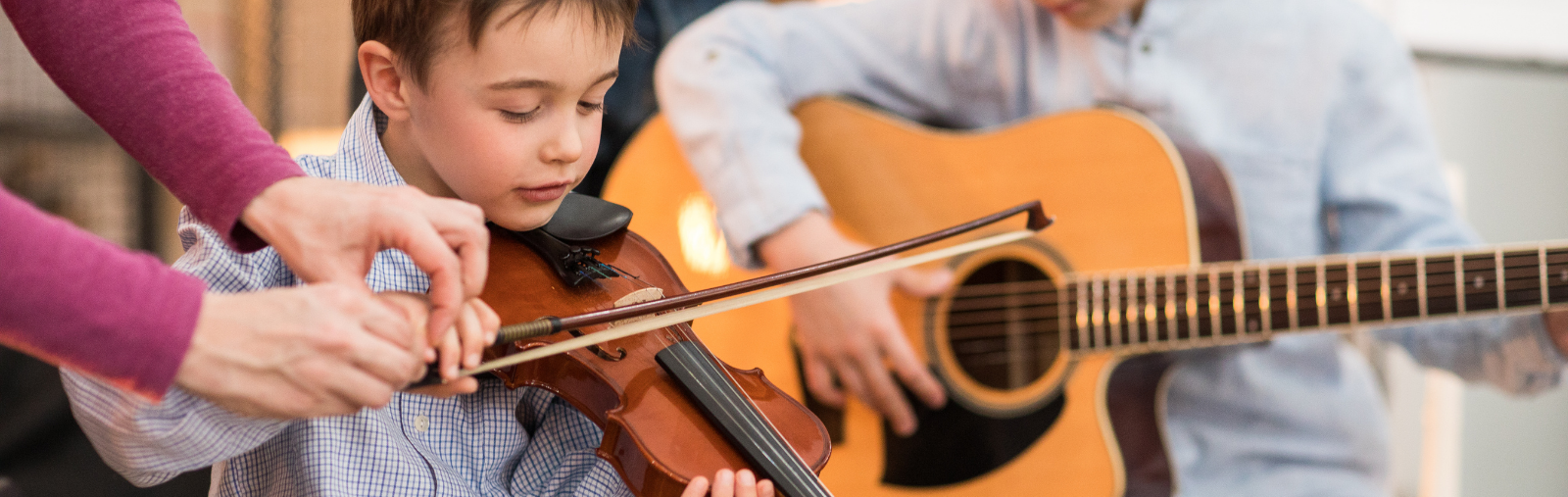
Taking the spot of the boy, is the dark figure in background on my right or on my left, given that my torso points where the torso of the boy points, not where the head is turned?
on my left

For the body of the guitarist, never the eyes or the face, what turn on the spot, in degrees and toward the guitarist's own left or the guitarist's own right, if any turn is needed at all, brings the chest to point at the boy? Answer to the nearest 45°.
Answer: approximately 45° to the guitarist's own right

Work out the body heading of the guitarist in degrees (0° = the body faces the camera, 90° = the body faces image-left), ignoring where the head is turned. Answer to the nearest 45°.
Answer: approximately 0°

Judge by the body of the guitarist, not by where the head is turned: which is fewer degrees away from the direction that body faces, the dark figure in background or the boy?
the boy

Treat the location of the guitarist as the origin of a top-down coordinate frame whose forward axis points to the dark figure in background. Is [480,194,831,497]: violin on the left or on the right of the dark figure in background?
left

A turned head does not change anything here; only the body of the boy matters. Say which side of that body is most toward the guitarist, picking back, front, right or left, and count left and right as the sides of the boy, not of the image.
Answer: left

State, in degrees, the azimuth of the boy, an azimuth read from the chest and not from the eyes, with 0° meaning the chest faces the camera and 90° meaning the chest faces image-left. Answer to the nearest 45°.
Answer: approximately 315°

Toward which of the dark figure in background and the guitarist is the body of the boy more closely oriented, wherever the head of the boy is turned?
the guitarist

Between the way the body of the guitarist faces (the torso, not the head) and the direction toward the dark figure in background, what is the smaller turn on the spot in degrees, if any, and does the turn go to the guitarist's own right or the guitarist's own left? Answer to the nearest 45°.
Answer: approximately 90° to the guitarist's own right
